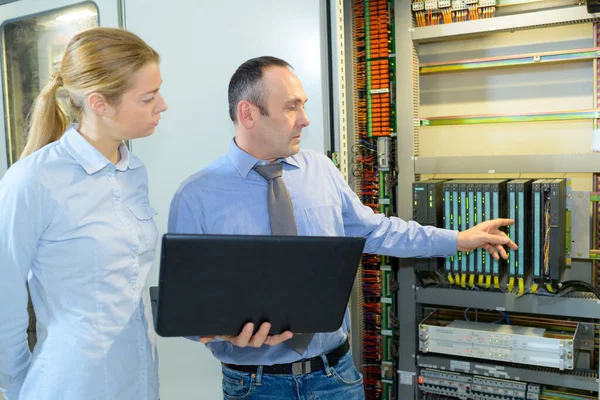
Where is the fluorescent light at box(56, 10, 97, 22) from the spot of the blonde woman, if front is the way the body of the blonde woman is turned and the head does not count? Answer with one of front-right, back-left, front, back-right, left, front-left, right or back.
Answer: back-left

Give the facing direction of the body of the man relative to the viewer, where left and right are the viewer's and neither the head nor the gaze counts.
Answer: facing the viewer and to the right of the viewer

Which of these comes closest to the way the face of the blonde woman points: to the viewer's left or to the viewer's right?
to the viewer's right

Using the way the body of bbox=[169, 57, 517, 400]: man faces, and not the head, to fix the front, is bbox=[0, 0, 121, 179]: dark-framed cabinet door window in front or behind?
behind

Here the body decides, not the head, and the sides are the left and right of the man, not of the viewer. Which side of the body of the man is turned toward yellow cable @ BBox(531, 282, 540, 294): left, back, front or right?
left

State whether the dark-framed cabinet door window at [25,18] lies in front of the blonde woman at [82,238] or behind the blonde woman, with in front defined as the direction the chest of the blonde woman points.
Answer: behind

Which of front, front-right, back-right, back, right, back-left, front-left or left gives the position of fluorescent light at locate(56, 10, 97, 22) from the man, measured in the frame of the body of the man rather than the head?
back

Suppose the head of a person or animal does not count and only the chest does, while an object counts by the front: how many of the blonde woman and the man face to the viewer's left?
0
